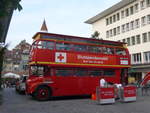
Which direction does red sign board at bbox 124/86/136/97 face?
toward the camera

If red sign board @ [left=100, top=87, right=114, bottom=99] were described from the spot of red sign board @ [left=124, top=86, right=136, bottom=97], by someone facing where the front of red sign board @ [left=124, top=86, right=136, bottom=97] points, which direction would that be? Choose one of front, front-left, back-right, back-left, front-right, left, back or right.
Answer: front-right

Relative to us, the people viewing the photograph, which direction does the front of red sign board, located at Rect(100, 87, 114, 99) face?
facing the viewer

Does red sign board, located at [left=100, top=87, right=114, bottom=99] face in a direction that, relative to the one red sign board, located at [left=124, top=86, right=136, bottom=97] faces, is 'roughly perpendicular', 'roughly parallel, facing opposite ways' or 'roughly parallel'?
roughly parallel

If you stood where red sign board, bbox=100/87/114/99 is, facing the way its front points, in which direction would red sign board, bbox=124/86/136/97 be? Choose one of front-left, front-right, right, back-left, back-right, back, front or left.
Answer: back-left

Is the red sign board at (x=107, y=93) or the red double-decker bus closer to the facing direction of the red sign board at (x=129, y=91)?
the red sign board

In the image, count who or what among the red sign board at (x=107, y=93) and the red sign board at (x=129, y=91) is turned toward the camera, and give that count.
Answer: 2

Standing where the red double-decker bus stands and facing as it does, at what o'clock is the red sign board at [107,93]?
The red sign board is roughly at 9 o'clock from the red double-decker bus.

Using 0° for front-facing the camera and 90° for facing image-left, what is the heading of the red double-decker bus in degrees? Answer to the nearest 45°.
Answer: approximately 45°
